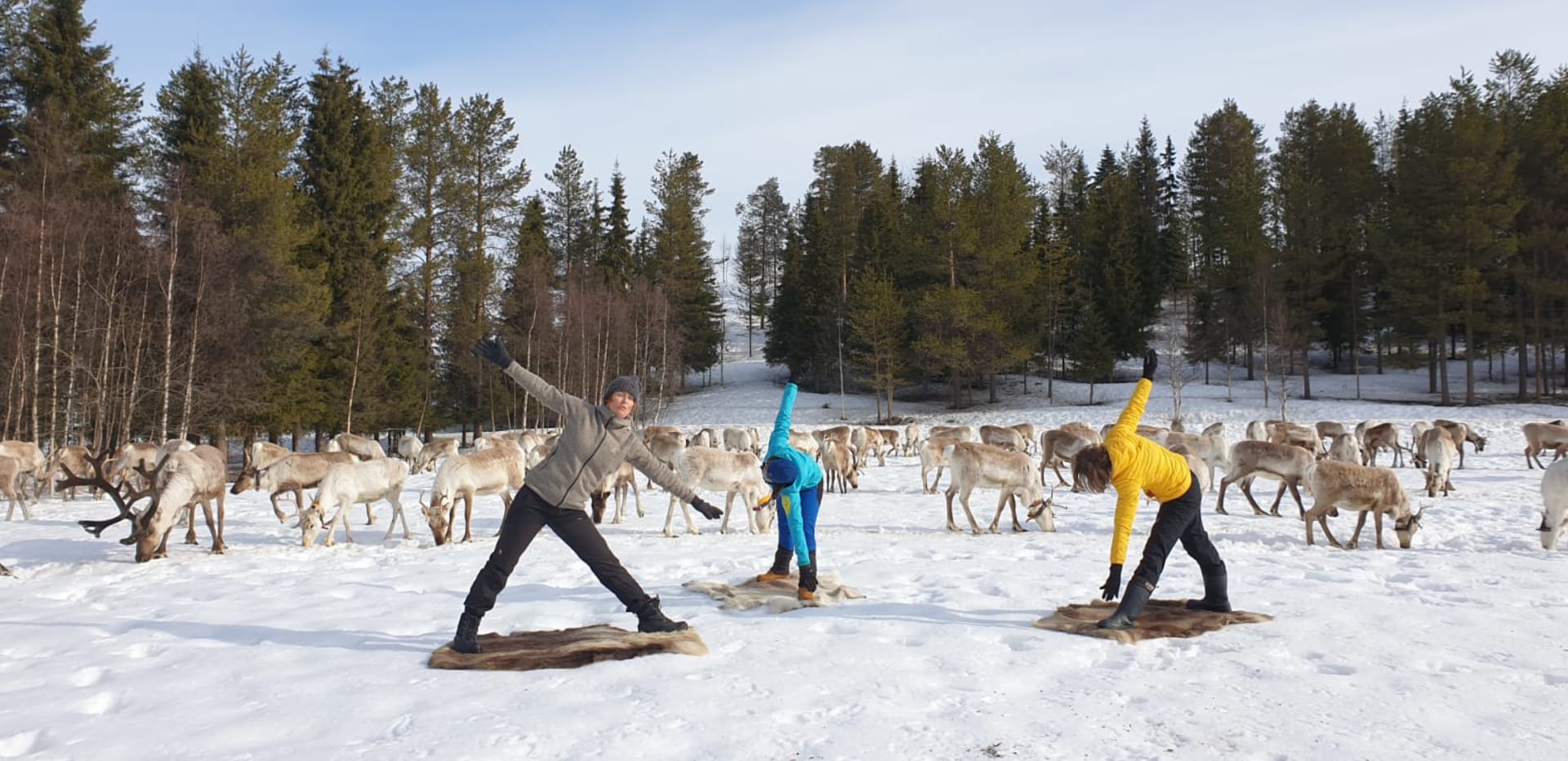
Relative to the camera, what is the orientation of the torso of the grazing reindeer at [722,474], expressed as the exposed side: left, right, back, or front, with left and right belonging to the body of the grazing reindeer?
right

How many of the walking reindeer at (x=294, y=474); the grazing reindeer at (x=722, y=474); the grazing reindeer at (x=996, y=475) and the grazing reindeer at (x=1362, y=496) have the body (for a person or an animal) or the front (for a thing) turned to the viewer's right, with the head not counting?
3

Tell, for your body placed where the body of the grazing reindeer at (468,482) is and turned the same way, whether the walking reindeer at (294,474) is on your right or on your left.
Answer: on your right

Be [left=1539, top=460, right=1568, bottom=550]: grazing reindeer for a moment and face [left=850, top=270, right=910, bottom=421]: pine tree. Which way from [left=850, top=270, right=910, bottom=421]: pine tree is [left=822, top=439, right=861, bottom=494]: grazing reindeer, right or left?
left

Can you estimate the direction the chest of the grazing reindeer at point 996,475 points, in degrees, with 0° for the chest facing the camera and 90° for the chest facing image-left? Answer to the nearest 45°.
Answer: approximately 270°

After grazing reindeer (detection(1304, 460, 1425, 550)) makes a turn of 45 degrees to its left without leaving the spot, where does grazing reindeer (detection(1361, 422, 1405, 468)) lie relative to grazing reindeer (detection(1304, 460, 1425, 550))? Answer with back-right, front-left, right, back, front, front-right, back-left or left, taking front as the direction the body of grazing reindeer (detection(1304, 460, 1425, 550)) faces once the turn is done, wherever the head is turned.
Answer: front-left

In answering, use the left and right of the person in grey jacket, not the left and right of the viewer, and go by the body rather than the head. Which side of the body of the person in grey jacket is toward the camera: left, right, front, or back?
front

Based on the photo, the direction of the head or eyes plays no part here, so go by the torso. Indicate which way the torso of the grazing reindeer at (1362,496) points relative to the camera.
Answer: to the viewer's right

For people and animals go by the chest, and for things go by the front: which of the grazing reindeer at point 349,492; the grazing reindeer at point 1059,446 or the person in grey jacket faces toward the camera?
the person in grey jacket

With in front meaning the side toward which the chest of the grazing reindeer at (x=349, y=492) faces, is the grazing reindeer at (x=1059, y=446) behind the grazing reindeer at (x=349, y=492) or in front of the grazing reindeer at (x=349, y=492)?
behind

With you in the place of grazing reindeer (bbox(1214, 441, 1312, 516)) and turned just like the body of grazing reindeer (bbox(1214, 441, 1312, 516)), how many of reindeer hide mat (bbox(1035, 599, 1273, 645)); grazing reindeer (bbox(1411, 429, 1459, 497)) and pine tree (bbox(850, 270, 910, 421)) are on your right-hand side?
1

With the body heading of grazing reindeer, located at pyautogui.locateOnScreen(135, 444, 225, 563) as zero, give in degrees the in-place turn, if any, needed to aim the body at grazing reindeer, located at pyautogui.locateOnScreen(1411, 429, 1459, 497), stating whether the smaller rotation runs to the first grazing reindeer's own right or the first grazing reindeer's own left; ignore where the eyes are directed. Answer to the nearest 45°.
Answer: approximately 135° to the first grazing reindeer's own left

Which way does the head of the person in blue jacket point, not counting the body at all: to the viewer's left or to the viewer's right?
to the viewer's left
